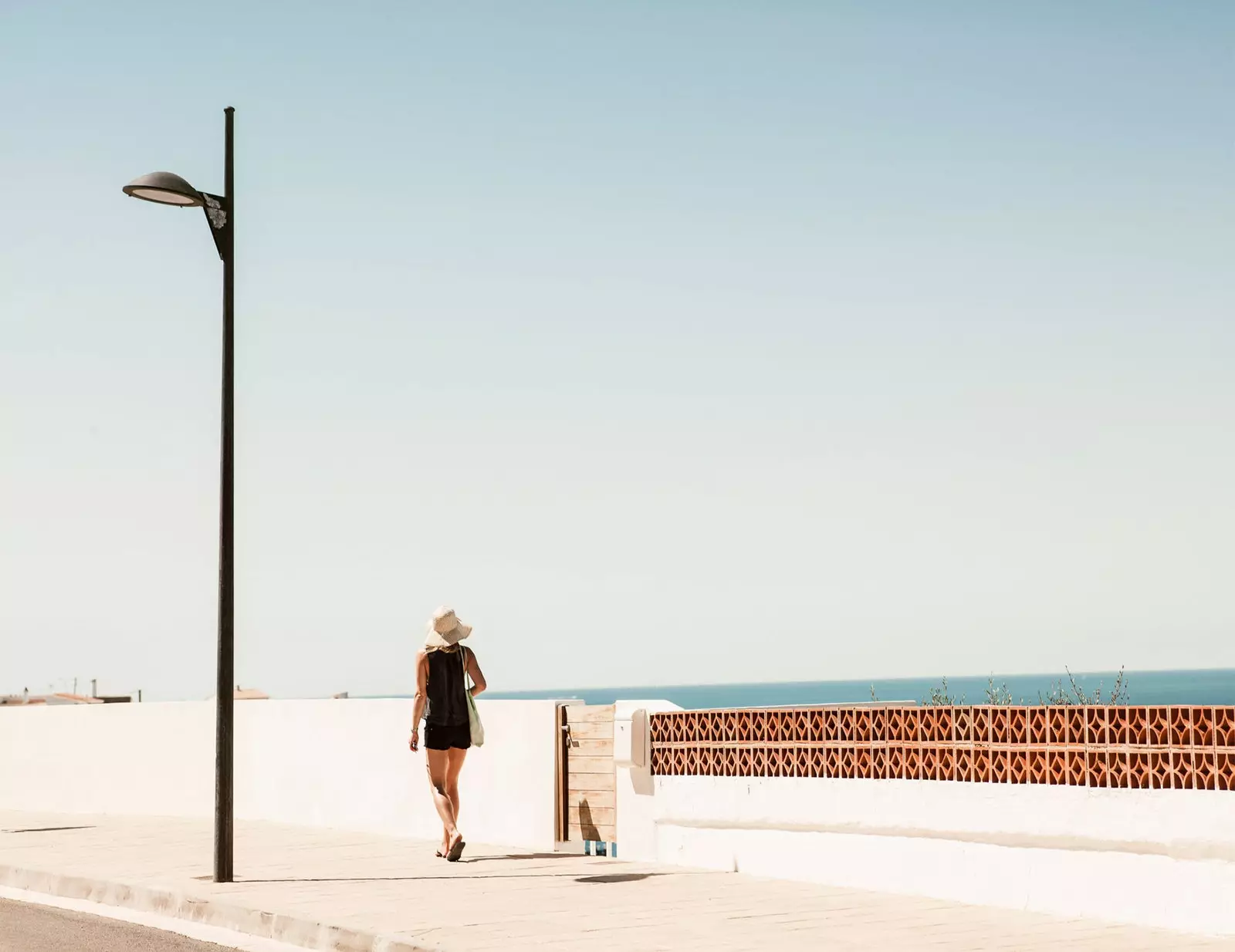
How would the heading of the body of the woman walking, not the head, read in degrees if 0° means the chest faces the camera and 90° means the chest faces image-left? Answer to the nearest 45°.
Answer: approximately 180°

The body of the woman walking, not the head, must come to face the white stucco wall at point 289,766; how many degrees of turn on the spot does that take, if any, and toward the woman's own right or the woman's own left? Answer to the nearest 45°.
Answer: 0° — they already face it

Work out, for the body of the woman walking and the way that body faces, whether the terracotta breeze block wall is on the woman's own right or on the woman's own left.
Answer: on the woman's own right

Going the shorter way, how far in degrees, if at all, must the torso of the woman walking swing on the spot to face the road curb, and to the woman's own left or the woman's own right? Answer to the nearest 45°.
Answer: approximately 135° to the woman's own left

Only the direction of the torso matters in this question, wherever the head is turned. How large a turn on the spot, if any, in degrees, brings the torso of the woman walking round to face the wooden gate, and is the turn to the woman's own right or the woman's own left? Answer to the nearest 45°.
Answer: approximately 45° to the woman's own right

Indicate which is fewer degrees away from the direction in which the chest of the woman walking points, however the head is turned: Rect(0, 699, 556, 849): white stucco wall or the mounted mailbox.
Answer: the white stucco wall

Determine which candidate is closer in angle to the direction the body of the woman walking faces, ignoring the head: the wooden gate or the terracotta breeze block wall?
the wooden gate

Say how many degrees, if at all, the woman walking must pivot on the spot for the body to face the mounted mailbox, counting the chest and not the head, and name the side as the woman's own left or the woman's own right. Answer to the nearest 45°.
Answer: approximately 90° to the woman's own right

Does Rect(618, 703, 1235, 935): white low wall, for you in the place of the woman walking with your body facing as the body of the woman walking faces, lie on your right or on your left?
on your right
